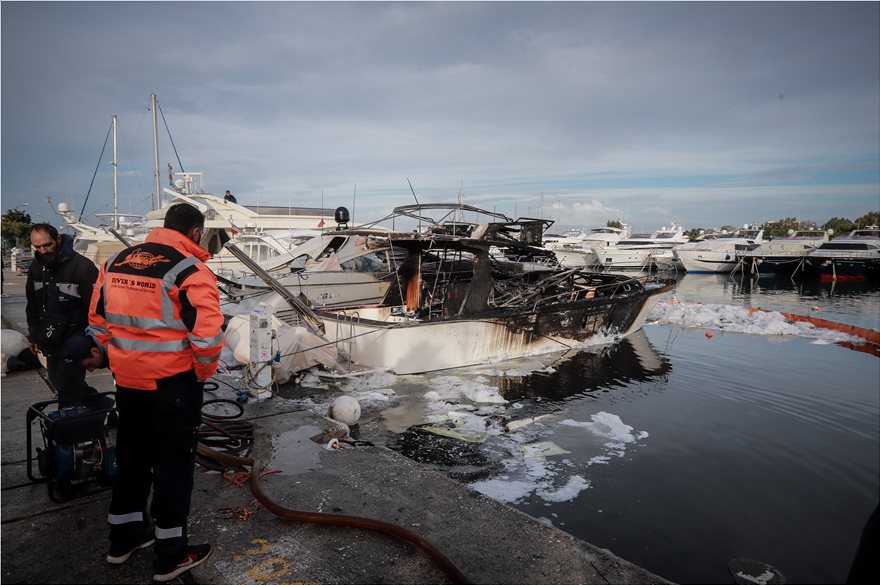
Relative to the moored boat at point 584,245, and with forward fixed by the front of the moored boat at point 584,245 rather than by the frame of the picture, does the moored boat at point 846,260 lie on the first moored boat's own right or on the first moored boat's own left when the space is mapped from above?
on the first moored boat's own left

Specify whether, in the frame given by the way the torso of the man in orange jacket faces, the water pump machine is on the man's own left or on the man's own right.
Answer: on the man's own left

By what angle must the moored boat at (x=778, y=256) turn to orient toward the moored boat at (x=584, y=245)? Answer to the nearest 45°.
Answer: approximately 45° to its right
